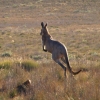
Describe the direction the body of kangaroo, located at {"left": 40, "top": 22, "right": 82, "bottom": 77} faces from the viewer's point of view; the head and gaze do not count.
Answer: to the viewer's left
